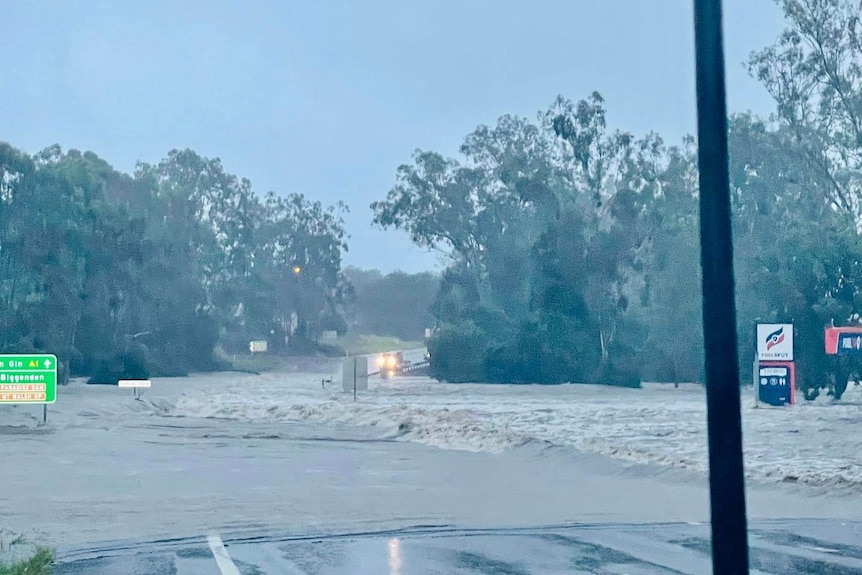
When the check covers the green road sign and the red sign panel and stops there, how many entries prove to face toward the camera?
2

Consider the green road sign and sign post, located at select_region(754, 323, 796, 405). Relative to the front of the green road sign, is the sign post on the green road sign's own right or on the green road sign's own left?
on the green road sign's own left

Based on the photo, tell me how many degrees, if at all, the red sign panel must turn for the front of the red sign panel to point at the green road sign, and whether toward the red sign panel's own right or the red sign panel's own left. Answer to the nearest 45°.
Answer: approximately 45° to the red sign panel's own right

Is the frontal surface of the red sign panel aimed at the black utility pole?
yes

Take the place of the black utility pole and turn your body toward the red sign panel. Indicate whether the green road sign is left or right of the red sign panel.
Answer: left

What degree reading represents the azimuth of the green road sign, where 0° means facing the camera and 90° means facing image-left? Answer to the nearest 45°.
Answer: approximately 0°
